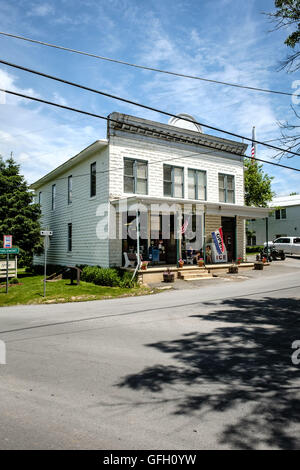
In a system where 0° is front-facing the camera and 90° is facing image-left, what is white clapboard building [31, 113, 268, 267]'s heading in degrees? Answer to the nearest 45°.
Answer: approximately 315°

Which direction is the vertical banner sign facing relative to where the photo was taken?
toward the camera

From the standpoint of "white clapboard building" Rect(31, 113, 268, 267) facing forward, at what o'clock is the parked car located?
The parked car is roughly at 9 o'clock from the white clapboard building.

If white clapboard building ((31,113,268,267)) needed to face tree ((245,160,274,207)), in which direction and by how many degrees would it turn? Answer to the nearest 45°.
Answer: approximately 90° to its left

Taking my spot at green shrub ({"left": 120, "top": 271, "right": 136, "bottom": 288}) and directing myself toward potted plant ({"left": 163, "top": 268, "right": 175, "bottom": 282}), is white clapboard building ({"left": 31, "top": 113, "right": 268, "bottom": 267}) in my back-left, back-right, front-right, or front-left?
front-left

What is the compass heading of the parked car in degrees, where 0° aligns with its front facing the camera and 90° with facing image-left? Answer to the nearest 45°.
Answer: approximately 90°

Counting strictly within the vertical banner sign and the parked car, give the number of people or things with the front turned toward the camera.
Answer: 1

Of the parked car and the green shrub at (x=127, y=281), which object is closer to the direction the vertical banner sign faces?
the green shrub

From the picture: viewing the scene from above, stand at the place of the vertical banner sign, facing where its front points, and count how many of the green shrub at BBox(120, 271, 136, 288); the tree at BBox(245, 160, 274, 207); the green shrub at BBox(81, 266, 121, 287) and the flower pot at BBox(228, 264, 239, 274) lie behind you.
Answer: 1

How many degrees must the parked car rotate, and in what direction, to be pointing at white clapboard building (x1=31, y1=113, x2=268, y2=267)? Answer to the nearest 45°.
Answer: approximately 45° to its left

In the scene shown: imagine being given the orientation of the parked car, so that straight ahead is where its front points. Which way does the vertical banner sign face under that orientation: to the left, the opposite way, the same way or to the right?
to the left

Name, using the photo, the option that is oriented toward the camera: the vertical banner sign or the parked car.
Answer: the vertical banner sign

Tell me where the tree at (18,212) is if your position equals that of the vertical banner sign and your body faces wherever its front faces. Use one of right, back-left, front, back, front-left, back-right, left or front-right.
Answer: right

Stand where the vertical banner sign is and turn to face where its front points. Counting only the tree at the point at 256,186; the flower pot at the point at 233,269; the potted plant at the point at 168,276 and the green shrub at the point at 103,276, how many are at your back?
1

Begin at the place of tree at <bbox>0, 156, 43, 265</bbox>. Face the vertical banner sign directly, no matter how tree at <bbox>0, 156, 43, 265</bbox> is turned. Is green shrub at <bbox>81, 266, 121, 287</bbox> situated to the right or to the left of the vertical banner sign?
right

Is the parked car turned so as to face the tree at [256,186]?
no
